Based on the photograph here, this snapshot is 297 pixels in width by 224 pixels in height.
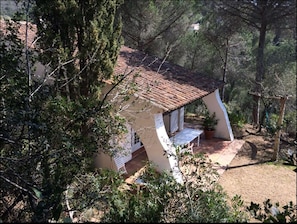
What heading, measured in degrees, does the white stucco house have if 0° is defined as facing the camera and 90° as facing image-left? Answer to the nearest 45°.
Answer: approximately 315°

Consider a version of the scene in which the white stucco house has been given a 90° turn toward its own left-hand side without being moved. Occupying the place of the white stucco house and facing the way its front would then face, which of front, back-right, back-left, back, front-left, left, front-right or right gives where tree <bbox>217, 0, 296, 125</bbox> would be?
front
